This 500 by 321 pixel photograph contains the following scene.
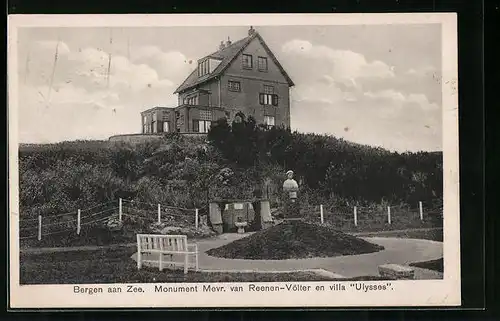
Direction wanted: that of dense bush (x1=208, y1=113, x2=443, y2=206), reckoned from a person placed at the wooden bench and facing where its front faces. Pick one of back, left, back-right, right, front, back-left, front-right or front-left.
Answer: front-right

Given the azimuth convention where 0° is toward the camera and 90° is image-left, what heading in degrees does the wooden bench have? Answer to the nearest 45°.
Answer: approximately 225°
